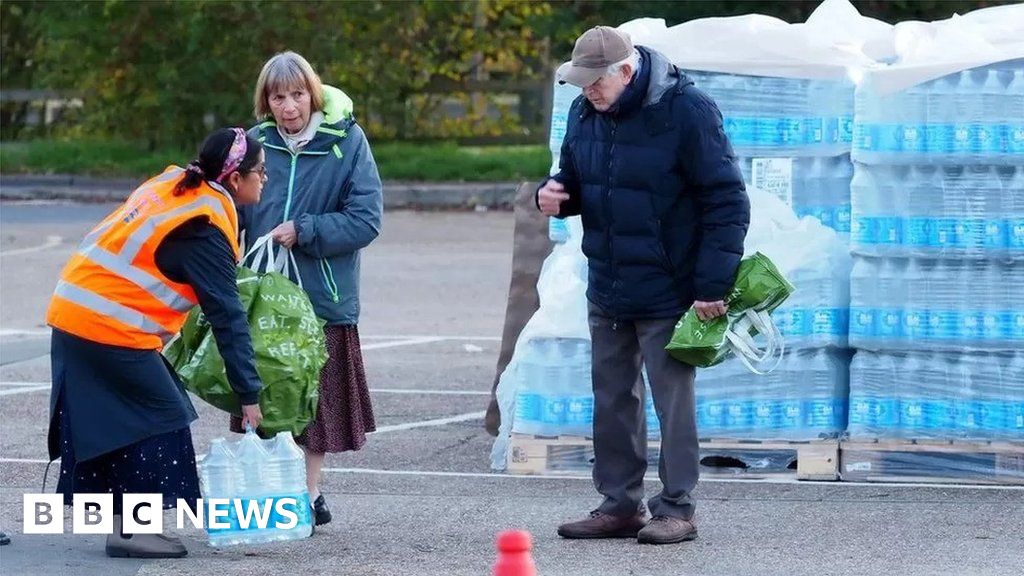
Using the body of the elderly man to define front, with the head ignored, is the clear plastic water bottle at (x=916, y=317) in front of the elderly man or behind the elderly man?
behind

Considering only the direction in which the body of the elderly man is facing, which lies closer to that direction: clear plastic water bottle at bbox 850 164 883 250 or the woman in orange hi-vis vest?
the woman in orange hi-vis vest

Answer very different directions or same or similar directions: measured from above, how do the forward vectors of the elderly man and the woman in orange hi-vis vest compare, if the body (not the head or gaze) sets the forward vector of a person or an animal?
very different directions

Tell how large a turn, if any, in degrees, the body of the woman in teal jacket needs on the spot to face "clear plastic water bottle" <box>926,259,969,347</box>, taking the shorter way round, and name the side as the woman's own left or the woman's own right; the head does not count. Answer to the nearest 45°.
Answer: approximately 135° to the woman's own left

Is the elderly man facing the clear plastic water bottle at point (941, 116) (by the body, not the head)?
no

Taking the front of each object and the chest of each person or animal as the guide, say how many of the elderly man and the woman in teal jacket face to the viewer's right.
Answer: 0

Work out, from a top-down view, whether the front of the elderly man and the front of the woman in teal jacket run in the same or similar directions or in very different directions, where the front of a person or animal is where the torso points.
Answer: same or similar directions

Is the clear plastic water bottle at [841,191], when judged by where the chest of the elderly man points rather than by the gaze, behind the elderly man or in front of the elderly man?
behind

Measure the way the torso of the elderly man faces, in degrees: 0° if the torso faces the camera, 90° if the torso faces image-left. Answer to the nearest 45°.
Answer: approximately 45°

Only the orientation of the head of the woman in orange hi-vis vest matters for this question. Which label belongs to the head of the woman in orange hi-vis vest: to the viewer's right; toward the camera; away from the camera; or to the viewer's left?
to the viewer's right

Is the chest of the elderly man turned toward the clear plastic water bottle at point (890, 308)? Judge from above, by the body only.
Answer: no

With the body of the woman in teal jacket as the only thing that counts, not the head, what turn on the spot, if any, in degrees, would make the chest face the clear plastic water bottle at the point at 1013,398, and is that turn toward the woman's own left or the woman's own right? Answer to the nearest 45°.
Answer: approximately 135° to the woman's own left

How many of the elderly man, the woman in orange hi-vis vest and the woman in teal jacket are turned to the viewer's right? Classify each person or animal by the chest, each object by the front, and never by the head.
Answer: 1

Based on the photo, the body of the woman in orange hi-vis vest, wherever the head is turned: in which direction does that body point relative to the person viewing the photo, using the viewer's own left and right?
facing to the right of the viewer
